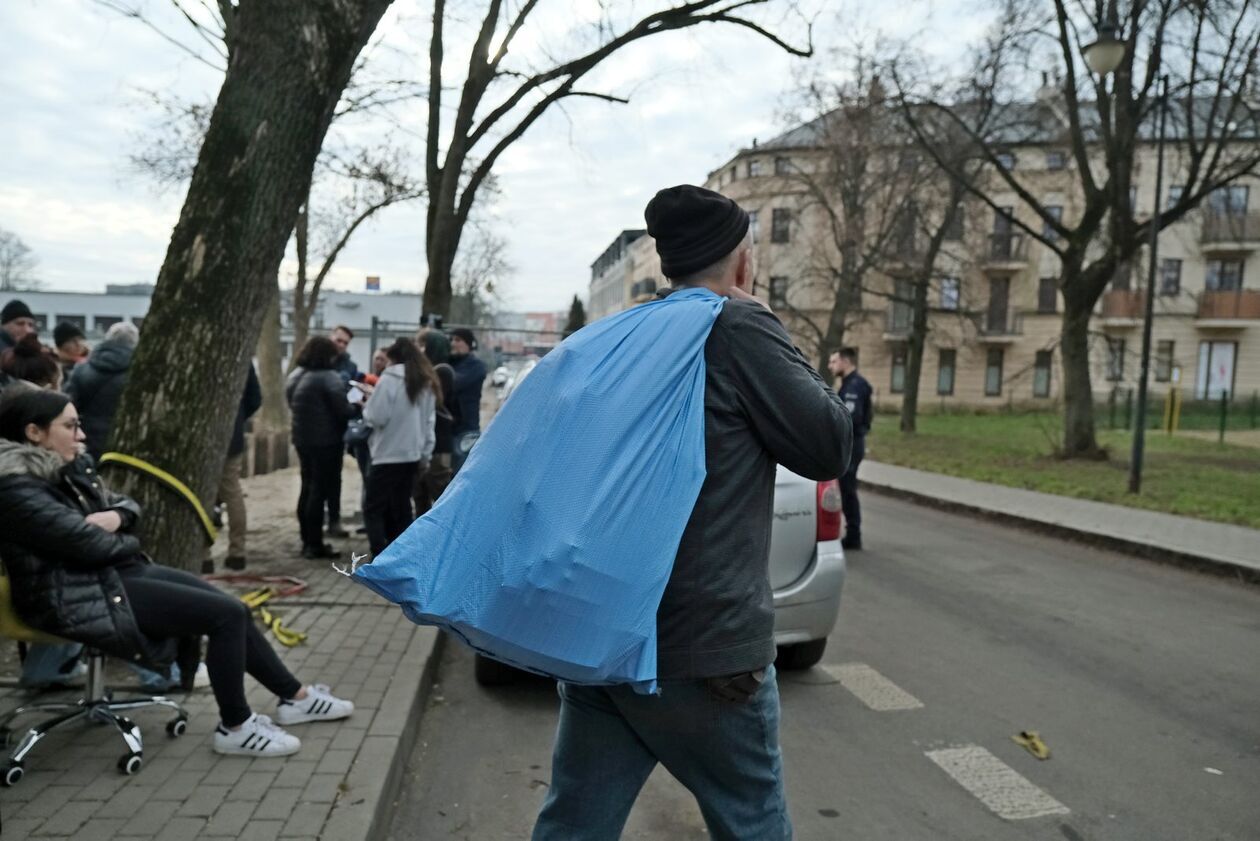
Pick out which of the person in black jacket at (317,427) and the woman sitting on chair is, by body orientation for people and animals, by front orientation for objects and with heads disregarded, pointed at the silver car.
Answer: the woman sitting on chair

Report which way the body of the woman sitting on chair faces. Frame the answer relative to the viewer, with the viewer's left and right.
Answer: facing to the right of the viewer

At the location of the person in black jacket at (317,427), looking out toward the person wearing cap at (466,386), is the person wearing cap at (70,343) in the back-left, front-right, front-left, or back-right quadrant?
back-left

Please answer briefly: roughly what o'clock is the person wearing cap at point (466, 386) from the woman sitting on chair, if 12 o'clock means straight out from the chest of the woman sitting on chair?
The person wearing cap is roughly at 10 o'clock from the woman sitting on chair.

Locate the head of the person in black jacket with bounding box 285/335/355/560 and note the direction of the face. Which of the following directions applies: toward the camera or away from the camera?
away from the camera

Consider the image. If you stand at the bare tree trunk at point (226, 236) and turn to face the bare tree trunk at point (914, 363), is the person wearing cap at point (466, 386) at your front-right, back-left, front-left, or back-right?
front-left

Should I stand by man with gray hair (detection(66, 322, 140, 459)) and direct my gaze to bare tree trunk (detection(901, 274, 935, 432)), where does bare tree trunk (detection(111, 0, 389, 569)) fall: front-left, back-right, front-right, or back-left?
back-right

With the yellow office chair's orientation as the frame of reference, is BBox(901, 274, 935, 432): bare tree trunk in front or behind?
in front

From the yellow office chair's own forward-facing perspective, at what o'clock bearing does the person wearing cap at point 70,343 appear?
The person wearing cap is roughly at 9 o'clock from the yellow office chair.

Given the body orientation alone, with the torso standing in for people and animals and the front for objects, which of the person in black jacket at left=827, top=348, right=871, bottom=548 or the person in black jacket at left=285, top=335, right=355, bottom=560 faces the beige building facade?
the person in black jacket at left=285, top=335, right=355, bottom=560

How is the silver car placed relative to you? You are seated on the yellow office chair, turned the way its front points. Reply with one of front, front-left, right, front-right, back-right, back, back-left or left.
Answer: front

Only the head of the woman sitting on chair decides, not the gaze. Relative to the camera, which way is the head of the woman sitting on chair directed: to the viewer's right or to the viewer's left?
to the viewer's right

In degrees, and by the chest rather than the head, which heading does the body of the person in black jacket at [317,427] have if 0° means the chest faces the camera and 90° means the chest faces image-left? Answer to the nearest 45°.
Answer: approximately 225°

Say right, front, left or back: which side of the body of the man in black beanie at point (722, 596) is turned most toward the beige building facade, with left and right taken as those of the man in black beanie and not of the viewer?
front
